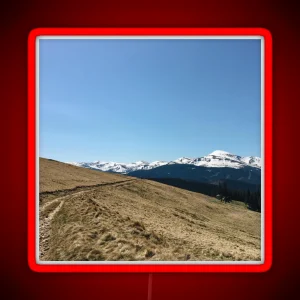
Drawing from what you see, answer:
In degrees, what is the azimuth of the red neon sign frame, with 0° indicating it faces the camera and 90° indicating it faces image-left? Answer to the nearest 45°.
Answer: approximately 0°
